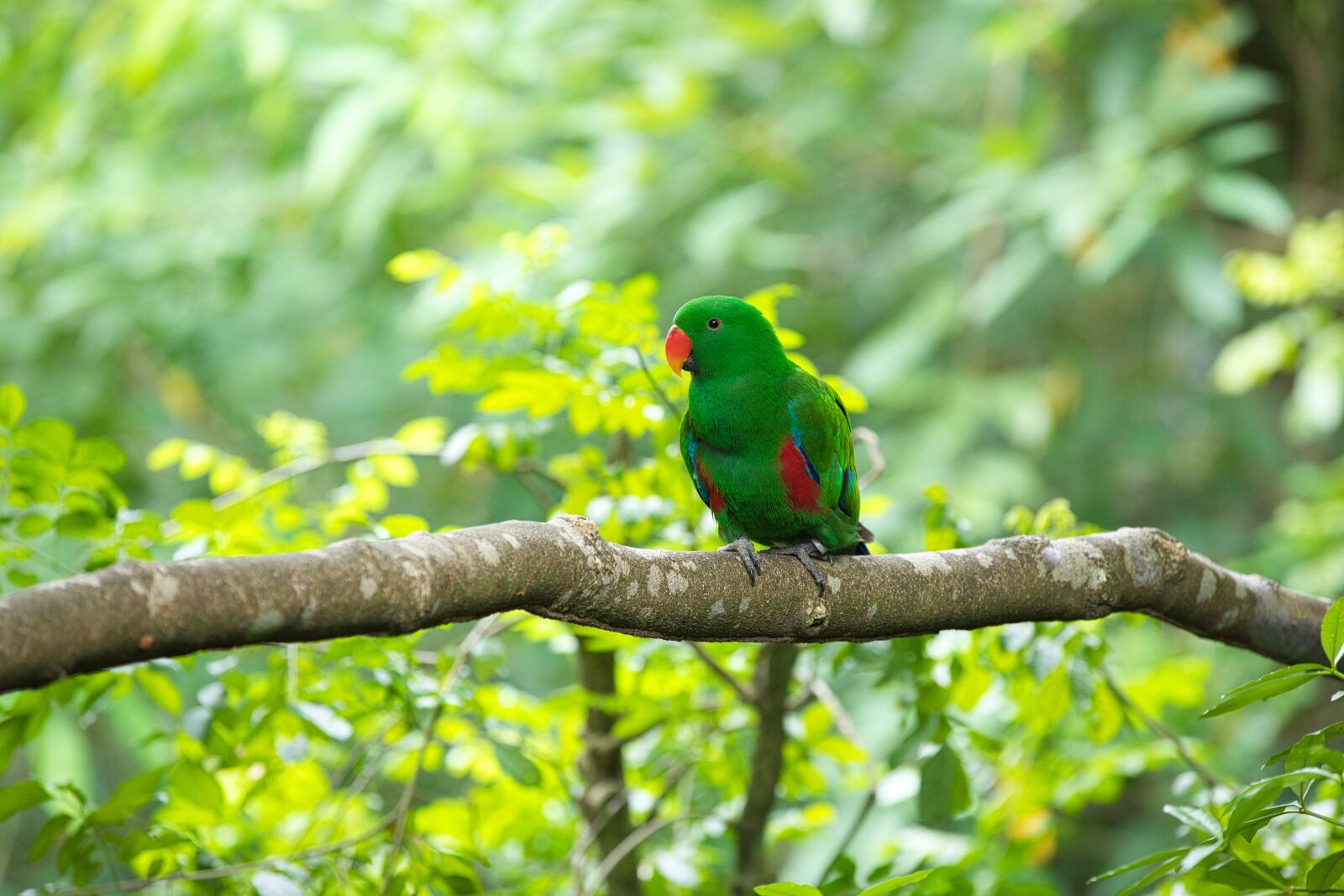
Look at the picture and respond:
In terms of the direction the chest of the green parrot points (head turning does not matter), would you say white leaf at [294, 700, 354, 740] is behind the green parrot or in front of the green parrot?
in front
